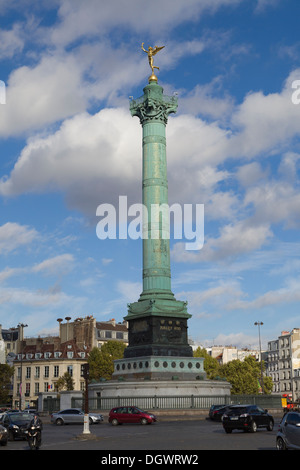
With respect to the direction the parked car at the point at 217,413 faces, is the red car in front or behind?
behind

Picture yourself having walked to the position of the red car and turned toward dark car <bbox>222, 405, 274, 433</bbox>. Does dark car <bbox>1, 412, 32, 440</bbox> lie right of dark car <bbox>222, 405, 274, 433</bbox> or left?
right

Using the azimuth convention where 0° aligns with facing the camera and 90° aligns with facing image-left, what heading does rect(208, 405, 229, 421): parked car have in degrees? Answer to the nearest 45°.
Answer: approximately 225°

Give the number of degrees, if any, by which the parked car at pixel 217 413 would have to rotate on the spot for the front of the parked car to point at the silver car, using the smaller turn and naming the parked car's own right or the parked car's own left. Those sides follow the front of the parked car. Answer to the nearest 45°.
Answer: approximately 135° to the parked car's own left

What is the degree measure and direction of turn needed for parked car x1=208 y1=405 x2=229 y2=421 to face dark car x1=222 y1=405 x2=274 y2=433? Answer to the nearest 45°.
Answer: approximately 135° to its right
